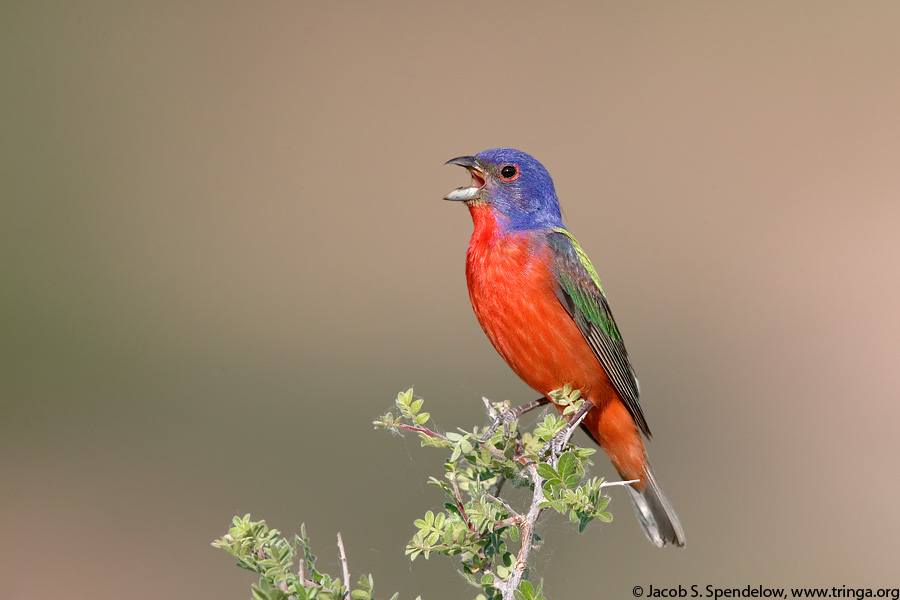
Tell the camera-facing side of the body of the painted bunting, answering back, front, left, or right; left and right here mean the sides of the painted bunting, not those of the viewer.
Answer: left
